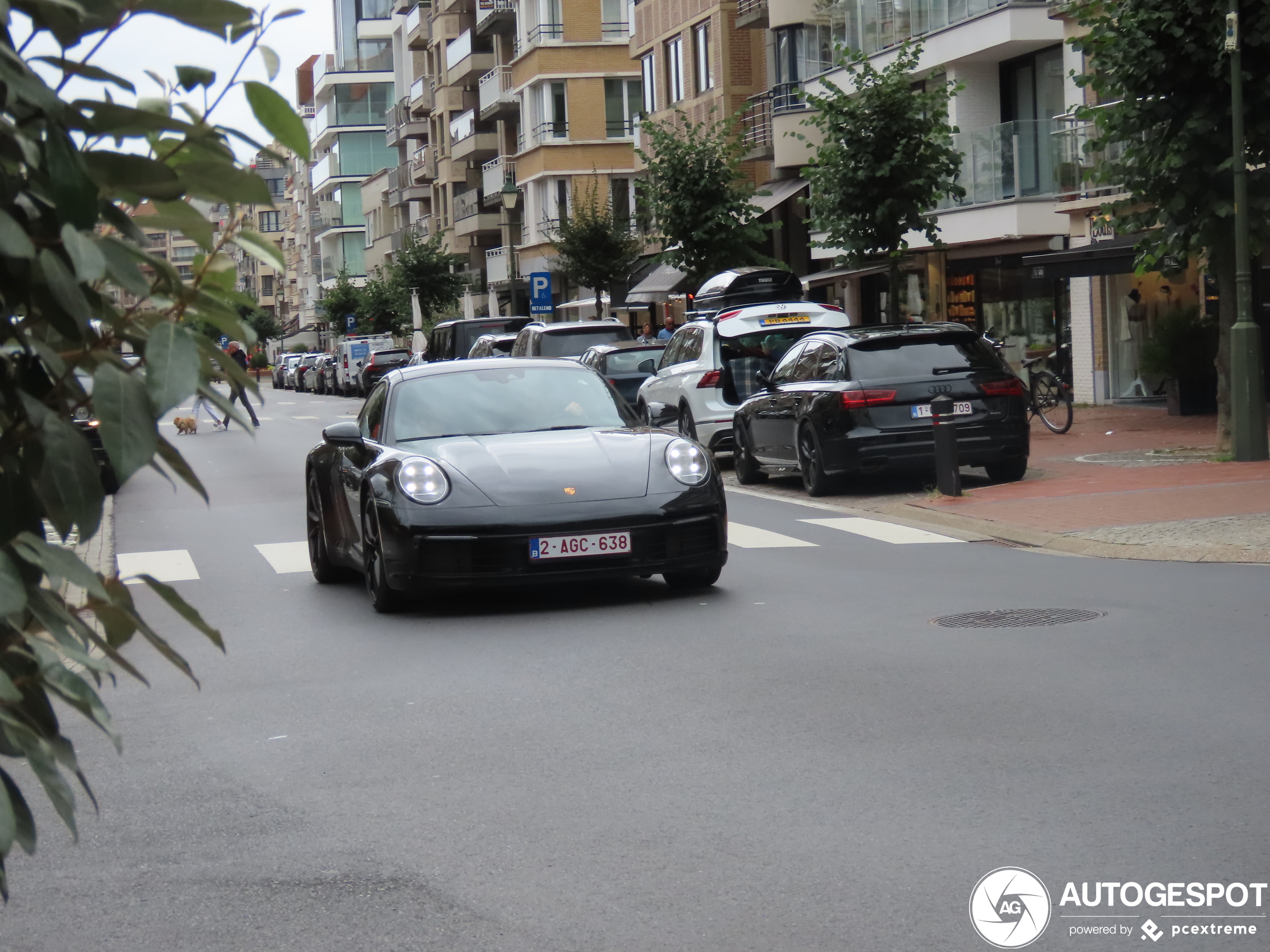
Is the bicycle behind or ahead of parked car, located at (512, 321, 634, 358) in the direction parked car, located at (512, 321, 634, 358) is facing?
behind

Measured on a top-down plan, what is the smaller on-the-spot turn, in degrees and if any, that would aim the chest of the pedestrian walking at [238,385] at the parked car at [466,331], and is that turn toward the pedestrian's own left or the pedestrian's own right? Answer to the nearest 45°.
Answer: approximately 90° to the pedestrian's own right

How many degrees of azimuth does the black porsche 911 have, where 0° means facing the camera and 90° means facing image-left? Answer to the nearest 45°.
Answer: approximately 315°

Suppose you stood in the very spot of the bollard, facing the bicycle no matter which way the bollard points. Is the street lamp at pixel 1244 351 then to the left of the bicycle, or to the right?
right

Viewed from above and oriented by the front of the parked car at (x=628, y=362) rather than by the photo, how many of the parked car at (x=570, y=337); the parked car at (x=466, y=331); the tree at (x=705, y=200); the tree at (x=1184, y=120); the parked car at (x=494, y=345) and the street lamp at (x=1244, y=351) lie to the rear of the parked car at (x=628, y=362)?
2

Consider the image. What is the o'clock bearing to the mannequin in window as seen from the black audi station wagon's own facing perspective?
The mannequin in window is roughly at 2 o'clock from the black audi station wagon.

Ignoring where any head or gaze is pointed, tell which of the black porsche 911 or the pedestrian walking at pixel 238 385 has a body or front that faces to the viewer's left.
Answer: the pedestrian walking

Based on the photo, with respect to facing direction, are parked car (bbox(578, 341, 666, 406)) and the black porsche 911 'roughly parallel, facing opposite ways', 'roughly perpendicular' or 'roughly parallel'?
roughly parallel, facing opposite ways

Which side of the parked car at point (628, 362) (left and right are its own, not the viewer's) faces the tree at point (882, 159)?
right

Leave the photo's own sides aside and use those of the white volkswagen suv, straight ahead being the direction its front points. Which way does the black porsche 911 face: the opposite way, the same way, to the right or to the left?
the opposite way

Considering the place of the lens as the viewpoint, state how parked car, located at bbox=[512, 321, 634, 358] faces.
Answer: facing away from the viewer and to the left of the viewer

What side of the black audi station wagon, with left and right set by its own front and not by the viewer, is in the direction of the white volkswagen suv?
front

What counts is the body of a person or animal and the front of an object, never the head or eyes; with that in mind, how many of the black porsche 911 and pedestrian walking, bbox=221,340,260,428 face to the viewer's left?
1

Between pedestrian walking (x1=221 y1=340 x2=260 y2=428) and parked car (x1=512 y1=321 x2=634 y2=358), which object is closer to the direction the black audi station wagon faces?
the parked car

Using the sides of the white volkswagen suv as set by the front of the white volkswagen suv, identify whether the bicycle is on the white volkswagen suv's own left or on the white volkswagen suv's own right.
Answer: on the white volkswagen suv's own right

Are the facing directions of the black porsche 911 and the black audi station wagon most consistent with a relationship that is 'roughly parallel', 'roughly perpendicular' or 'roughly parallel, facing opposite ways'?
roughly parallel, facing opposite ways

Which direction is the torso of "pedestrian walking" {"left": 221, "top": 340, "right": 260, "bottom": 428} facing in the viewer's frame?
to the viewer's left

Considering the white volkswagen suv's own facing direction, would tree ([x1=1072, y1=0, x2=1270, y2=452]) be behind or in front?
behind
